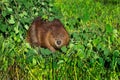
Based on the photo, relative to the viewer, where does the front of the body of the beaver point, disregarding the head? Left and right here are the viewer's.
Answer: facing the viewer and to the right of the viewer
